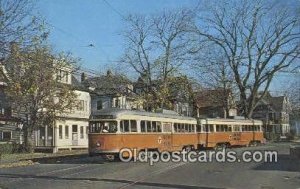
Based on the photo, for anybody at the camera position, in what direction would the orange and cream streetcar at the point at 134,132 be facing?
facing the viewer and to the left of the viewer
